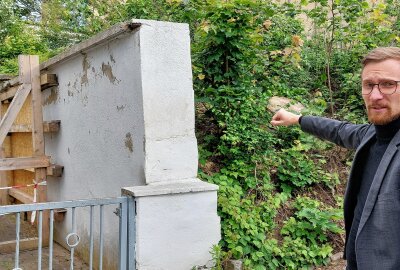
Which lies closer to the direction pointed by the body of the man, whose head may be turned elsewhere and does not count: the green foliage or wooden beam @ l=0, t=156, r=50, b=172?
the wooden beam

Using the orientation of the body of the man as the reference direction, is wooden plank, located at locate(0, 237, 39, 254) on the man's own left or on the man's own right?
on the man's own right

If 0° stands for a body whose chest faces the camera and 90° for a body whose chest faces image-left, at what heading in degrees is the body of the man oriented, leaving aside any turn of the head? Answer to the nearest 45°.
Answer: approximately 45°

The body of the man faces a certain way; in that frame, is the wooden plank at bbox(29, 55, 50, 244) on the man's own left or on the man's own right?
on the man's own right

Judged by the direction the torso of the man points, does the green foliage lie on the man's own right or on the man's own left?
on the man's own right

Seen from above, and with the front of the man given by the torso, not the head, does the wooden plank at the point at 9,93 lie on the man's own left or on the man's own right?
on the man's own right

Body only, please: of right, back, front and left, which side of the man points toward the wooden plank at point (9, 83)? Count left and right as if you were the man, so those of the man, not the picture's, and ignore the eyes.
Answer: right

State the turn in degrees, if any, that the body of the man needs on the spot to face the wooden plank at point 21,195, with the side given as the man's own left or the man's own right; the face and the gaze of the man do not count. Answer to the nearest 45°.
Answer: approximately 90° to the man's own right

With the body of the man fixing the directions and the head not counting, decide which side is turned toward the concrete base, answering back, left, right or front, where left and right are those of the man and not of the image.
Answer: right
